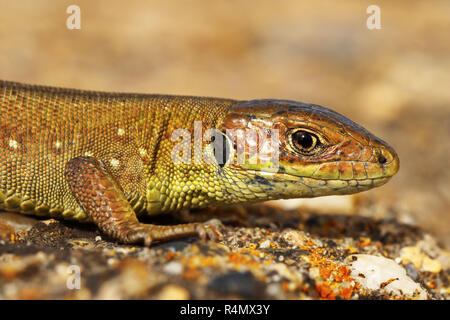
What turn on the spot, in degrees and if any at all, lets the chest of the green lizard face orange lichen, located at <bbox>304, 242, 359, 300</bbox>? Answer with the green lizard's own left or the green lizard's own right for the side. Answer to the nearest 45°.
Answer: approximately 45° to the green lizard's own right

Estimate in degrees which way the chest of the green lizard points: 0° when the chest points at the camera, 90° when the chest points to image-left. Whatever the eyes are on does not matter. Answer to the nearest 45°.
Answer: approximately 270°
